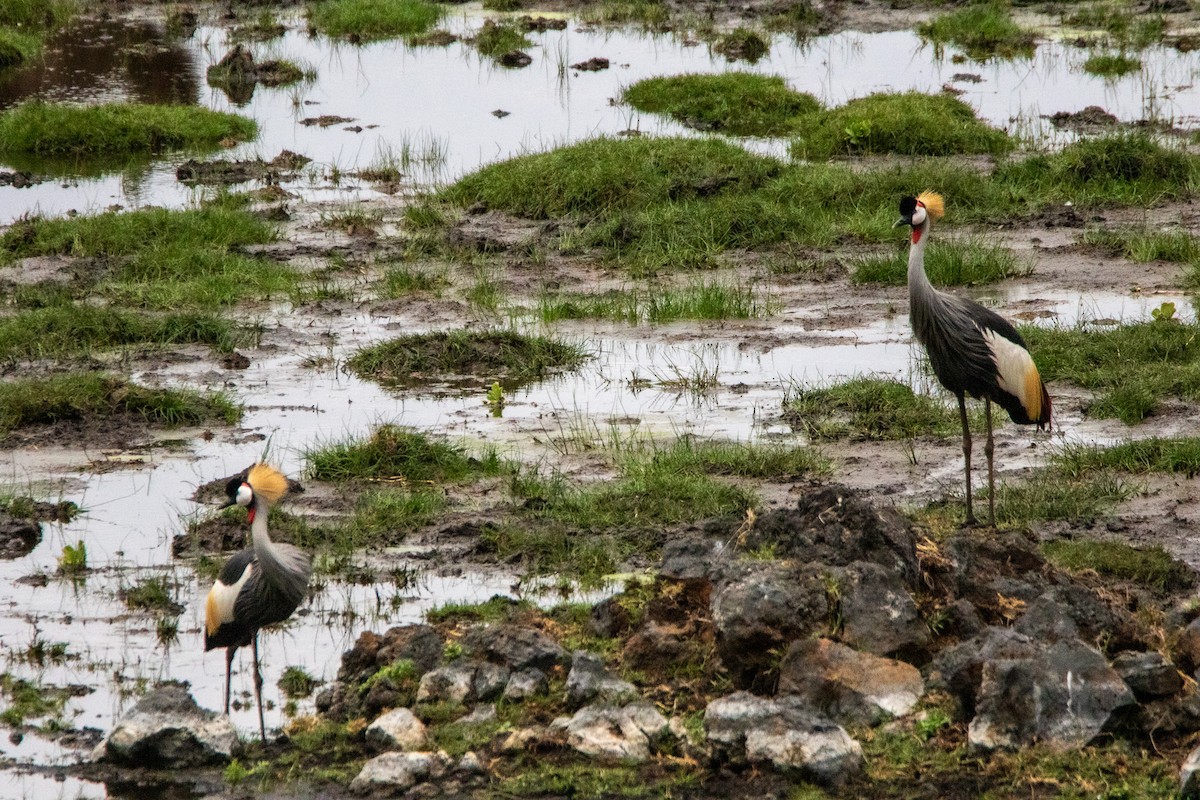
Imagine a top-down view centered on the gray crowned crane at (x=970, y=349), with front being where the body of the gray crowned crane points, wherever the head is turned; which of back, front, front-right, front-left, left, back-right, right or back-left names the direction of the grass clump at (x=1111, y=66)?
back-right

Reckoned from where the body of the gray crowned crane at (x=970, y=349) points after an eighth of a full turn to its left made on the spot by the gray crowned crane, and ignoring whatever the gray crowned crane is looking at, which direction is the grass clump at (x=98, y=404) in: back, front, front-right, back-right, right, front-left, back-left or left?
right

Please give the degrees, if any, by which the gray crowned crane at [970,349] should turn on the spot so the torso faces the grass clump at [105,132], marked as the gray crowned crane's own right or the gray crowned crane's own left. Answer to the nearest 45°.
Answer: approximately 90° to the gray crowned crane's own right

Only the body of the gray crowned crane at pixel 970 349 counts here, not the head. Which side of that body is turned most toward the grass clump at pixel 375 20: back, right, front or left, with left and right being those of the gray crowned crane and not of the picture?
right

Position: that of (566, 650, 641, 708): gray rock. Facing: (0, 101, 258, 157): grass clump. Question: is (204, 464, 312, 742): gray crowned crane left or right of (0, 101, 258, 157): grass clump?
left

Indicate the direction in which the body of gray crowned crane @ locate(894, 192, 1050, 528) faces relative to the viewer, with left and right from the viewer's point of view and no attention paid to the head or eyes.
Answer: facing the viewer and to the left of the viewer

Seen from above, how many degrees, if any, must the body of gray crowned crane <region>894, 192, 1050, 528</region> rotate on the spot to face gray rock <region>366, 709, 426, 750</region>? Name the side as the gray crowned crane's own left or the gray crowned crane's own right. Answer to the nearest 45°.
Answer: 0° — it already faces it

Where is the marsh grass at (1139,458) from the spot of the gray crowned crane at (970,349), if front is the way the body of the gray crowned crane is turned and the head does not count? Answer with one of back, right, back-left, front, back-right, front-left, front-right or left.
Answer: back

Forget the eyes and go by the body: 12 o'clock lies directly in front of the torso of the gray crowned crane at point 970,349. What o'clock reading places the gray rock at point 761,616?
The gray rock is roughly at 11 o'clock from the gray crowned crane.

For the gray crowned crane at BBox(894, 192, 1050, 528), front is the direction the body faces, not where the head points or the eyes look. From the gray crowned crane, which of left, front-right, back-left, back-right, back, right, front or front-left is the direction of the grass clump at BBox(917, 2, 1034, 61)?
back-right

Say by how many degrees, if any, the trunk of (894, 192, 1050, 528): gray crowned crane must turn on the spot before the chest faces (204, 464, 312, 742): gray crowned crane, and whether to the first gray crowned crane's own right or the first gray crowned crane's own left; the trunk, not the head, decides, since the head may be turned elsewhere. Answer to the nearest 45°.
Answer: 0° — it already faces it

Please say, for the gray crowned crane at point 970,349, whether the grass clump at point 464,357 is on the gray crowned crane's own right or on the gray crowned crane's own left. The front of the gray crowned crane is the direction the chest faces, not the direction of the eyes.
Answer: on the gray crowned crane's own right

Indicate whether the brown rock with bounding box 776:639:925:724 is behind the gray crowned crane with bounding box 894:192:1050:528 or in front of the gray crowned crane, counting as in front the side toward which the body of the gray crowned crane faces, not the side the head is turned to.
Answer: in front

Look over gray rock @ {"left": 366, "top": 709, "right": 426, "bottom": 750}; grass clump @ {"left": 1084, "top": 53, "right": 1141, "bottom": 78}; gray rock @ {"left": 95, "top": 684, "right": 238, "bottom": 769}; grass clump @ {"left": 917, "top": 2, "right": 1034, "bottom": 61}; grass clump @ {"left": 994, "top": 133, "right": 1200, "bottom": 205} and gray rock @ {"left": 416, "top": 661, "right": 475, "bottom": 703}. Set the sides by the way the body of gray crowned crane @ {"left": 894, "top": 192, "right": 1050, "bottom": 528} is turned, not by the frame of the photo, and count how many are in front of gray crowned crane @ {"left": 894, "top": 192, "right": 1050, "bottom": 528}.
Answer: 3

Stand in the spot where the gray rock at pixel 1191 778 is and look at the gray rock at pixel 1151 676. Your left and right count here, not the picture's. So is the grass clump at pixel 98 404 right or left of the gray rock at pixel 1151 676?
left

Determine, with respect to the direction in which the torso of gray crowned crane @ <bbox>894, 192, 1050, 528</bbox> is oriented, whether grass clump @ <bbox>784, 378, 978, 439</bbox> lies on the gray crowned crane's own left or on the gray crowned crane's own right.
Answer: on the gray crowned crane's own right

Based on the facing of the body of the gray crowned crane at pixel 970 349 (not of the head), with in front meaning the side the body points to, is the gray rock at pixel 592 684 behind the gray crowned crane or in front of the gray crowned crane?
in front

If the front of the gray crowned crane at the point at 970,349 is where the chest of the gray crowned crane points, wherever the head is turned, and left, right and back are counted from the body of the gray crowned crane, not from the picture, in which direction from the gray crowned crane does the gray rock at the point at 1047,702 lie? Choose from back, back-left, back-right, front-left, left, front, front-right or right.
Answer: front-left

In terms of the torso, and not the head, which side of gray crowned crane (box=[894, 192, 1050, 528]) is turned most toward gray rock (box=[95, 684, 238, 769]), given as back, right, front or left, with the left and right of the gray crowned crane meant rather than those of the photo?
front

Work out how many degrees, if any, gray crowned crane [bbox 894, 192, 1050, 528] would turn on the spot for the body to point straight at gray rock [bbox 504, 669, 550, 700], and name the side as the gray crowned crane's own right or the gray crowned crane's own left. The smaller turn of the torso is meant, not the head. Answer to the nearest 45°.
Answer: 0° — it already faces it
